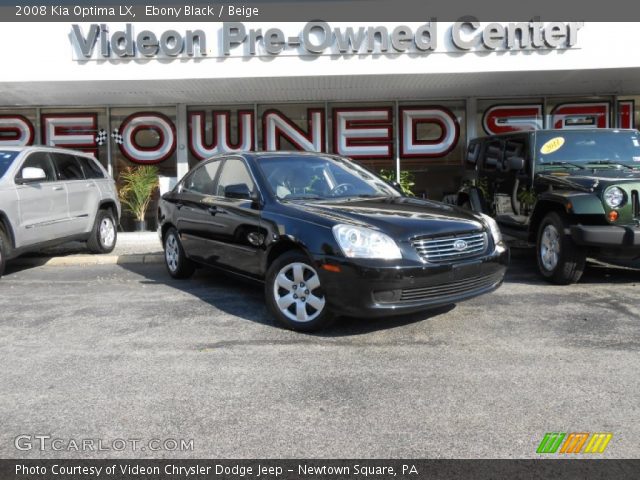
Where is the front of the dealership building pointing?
toward the camera

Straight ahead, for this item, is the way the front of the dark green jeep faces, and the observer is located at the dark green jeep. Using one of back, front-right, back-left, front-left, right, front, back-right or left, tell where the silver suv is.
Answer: back-right

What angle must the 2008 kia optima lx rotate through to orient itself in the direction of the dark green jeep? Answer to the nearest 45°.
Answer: approximately 90° to its left

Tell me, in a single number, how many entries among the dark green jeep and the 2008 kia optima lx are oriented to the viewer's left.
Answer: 0

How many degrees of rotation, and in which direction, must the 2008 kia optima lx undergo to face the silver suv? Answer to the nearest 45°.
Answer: approximately 180°

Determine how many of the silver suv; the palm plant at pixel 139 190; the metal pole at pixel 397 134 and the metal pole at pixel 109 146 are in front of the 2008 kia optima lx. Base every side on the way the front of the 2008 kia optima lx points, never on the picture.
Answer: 0

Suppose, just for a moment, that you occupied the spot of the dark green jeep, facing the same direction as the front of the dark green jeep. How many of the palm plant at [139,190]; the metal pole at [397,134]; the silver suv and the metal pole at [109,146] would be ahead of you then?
0

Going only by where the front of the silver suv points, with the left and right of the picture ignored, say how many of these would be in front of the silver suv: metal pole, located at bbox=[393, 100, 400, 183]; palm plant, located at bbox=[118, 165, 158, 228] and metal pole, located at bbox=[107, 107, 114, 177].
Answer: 0

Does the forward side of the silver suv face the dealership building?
no

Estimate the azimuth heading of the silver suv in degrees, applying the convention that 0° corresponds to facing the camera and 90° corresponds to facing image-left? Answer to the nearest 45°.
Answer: approximately 45°

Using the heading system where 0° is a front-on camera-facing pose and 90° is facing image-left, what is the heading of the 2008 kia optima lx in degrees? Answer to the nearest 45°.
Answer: approximately 315°

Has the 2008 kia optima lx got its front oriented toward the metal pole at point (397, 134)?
no

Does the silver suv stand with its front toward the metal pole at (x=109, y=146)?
no

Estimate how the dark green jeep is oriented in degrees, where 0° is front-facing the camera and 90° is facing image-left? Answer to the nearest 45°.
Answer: approximately 315°

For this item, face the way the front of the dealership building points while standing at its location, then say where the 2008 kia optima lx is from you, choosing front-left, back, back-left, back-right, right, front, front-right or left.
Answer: front

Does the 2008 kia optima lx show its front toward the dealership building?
no

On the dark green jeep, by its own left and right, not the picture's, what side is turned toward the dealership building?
back
